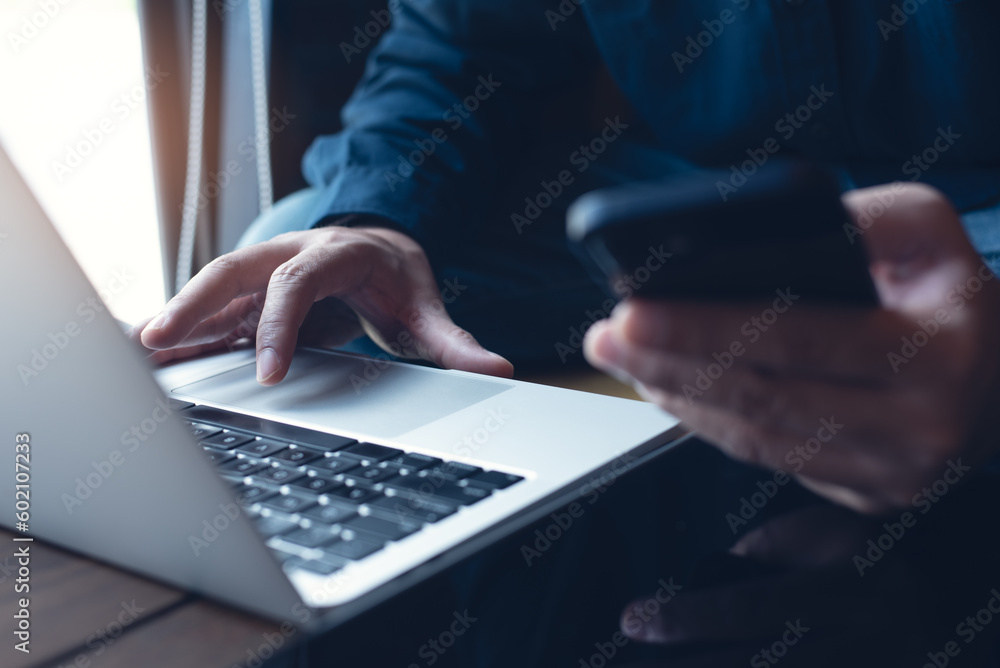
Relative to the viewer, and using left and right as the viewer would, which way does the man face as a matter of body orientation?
facing the viewer and to the left of the viewer

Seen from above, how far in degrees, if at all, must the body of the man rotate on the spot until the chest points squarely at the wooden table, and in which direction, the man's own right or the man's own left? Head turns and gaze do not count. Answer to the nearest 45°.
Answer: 0° — they already face it

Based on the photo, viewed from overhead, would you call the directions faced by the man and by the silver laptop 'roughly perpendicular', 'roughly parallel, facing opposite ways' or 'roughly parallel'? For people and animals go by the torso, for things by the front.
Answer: roughly parallel, facing opposite ways

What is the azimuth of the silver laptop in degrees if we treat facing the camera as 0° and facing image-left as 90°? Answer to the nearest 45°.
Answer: approximately 225°
